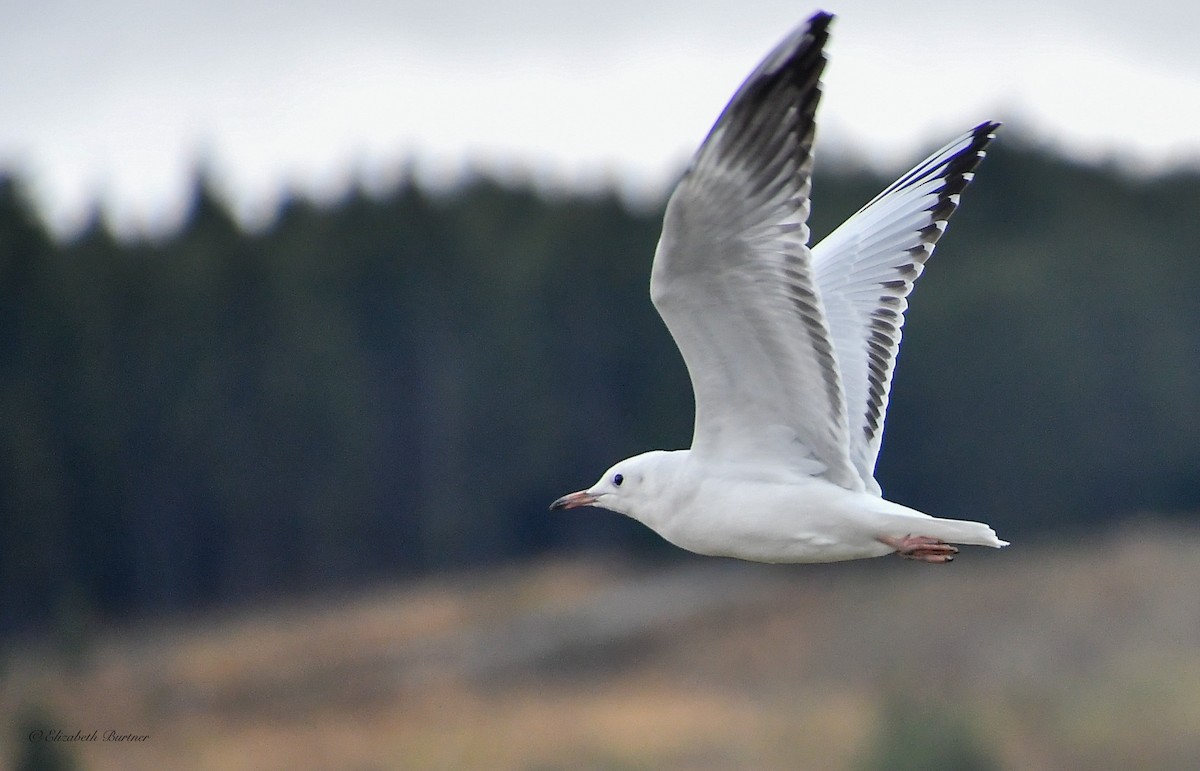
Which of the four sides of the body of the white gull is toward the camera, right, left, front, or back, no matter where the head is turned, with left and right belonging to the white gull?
left
